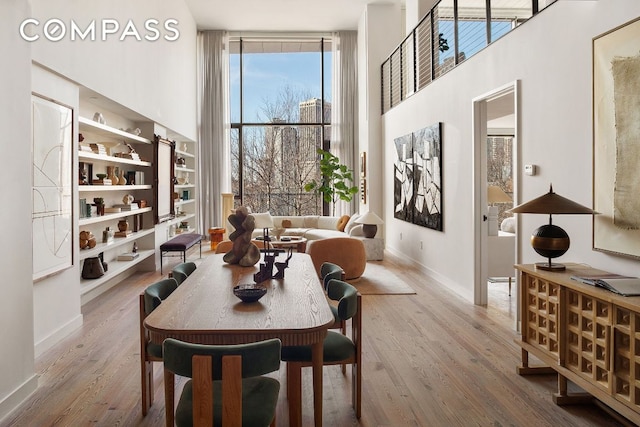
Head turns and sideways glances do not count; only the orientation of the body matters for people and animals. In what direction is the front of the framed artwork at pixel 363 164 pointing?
to the viewer's left

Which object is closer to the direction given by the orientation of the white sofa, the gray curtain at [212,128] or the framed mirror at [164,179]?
the framed mirror

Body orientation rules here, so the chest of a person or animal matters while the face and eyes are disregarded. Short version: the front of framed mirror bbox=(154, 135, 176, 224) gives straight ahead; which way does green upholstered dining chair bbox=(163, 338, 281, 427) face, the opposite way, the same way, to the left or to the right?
to the left

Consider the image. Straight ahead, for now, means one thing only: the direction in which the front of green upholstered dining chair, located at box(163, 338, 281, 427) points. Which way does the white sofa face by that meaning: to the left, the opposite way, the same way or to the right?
the opposite way

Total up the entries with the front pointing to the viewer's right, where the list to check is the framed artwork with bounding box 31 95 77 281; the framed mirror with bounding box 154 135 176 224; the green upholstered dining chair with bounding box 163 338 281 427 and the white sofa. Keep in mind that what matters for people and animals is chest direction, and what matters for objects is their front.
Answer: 2

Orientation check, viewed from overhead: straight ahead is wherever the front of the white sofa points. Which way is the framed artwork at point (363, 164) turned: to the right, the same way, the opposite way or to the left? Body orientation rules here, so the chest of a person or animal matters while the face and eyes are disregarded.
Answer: to the right

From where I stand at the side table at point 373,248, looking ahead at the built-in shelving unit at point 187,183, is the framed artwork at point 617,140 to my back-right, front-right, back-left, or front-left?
back-left

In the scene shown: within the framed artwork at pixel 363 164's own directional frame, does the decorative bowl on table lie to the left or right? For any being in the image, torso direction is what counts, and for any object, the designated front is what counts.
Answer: on its left

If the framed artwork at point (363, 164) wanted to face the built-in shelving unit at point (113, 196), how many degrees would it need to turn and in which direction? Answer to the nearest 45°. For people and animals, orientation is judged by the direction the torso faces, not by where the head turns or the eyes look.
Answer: approximately 45° to its left

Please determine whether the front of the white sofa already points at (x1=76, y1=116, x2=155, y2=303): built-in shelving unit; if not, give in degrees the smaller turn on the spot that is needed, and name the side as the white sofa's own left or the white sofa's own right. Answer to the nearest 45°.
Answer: approximately 45° to the white sofa's own right

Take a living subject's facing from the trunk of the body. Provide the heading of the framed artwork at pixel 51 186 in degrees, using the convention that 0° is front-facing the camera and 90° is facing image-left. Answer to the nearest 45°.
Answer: approximately 270°
